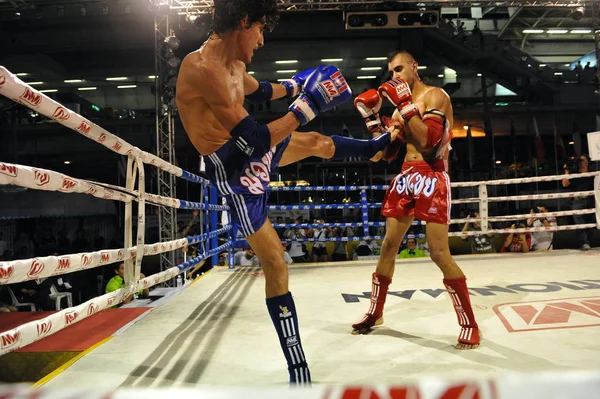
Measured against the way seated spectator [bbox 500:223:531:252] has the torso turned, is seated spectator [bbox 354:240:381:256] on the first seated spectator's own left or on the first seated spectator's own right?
on the first seated spectator's own right

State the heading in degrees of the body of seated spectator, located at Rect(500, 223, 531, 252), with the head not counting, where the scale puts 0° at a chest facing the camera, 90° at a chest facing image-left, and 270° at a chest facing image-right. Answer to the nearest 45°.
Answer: approximately 0°

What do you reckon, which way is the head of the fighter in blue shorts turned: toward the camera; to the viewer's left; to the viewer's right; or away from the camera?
to the viewer's right

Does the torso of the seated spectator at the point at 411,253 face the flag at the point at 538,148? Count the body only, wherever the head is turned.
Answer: no

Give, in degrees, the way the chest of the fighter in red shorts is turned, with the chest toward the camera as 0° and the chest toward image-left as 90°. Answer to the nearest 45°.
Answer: approximately 45°

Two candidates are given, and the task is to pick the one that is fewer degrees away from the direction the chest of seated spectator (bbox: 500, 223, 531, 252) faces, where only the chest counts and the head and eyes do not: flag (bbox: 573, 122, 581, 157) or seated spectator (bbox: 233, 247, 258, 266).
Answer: the seated spectator

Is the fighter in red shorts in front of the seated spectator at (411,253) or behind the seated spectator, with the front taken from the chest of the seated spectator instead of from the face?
in front

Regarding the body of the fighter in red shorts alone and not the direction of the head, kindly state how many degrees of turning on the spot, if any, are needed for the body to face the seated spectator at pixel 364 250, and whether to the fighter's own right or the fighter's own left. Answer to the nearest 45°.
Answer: approximately 135° to the fighter's own right

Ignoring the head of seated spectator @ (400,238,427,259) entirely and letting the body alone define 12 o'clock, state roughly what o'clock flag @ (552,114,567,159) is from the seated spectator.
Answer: The flag is roughly at 7 o'clock from the seated spectator.

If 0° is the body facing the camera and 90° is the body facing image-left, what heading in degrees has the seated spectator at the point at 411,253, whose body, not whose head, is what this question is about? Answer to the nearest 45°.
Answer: approximately 0°

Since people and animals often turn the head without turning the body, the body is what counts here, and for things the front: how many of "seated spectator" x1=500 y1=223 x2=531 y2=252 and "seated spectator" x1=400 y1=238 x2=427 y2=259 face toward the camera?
2

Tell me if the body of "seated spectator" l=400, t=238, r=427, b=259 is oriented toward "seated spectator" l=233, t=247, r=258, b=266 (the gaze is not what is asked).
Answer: no

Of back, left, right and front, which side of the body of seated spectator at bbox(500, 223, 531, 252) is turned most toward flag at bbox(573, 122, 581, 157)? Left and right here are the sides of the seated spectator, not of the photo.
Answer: back

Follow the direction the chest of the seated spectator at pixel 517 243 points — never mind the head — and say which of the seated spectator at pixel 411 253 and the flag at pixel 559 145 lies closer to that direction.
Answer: the seated spectator
